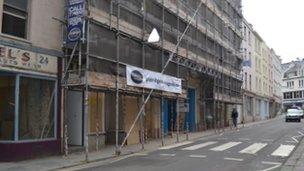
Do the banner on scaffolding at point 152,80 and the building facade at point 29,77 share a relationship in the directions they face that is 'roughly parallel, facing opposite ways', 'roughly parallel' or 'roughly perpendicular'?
roughly parallel

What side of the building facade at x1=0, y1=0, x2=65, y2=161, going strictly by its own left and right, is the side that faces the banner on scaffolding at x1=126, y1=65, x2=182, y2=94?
left

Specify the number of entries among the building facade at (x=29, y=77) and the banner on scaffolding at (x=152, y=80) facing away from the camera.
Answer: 0

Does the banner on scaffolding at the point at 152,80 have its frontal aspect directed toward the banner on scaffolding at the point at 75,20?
no

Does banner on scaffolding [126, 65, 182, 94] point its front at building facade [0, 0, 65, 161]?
no

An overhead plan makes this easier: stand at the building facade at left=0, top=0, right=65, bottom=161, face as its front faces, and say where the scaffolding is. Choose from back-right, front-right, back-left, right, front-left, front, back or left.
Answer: left

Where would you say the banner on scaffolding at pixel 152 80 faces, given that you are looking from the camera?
facing the viewer and to the right of the viewer
